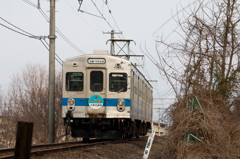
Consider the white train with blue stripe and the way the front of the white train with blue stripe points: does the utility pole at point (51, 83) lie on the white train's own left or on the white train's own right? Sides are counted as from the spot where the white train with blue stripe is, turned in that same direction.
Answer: on the white train's own right

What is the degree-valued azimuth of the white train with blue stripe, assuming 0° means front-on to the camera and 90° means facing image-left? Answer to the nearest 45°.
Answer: approximately 0°
